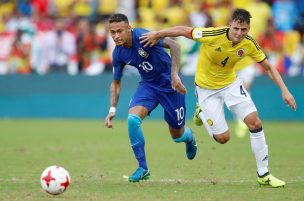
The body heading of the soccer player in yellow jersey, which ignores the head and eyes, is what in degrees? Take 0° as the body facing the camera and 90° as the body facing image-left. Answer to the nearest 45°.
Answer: approximately 0°

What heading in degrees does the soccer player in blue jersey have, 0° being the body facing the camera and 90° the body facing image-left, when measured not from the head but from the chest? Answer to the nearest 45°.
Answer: approximately 45°
